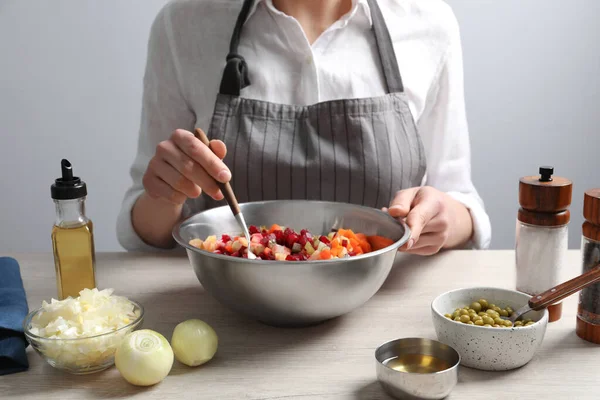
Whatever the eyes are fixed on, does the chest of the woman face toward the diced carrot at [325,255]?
yes

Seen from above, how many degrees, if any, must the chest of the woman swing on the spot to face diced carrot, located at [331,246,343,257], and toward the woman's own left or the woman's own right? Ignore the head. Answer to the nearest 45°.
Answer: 0° — they already face it

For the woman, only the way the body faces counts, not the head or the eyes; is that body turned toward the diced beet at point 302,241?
yes

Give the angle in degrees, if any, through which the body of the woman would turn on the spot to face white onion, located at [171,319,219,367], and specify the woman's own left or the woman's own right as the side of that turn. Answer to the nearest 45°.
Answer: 0° — they already face it

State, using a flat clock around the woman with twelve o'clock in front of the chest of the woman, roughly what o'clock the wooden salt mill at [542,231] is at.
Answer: The wooden salt mill is roughly at 11 o'clock from the woman.

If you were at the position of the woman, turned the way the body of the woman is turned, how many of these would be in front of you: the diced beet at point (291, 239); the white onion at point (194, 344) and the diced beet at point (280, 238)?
3

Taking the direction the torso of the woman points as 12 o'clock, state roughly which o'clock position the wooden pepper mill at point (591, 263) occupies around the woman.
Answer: The wooden pepper mill is roughly at 11 o'clock from the woman.

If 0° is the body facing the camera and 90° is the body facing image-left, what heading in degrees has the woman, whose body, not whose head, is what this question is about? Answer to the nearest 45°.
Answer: approximately 0°

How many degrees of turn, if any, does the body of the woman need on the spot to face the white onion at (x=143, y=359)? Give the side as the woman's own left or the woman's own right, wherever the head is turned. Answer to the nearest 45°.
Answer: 0° — they already face it
